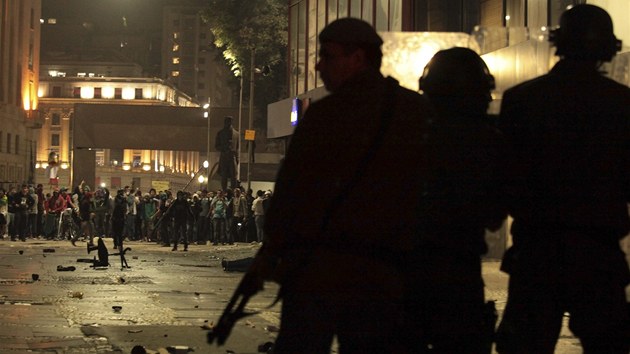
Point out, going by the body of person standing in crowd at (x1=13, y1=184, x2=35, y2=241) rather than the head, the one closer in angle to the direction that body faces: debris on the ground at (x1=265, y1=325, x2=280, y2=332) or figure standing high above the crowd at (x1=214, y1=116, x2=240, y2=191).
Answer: the debris on the ground

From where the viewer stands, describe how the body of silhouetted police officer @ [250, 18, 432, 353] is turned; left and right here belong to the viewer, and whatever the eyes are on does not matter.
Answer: facing away from the viewer and to the left of the viewer

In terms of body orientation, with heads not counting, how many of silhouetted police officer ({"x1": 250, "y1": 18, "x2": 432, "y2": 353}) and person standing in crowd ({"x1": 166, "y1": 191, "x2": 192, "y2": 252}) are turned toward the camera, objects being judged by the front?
1

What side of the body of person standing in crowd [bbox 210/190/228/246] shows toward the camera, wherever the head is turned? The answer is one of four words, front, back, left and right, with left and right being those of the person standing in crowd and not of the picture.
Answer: front

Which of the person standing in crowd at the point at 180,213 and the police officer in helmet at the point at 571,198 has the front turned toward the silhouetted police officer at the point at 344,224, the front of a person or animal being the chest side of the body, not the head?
the person standing in crowd

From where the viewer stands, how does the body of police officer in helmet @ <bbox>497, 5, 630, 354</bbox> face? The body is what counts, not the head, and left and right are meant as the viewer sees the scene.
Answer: facing away from the viewer

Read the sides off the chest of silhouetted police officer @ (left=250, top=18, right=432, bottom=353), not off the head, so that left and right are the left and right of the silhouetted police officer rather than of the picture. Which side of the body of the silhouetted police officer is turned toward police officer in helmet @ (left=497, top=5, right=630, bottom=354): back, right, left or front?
right

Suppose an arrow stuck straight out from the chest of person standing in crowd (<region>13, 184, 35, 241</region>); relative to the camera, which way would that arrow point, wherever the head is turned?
toward the camera

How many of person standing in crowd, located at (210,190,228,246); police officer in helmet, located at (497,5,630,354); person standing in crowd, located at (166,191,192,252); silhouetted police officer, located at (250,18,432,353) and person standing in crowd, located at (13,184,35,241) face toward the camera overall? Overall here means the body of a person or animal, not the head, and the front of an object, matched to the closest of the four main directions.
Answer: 3

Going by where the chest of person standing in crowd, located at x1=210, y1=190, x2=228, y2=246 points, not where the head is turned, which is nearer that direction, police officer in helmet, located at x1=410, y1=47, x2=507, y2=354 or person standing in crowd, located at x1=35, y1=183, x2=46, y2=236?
the police officer in helmet

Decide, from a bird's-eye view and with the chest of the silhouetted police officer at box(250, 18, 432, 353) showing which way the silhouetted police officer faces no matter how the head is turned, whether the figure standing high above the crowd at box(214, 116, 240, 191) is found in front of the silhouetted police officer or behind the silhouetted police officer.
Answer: in front

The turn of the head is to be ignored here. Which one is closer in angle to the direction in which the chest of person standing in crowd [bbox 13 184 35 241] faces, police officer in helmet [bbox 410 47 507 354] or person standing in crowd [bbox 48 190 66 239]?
the police officer in helmet

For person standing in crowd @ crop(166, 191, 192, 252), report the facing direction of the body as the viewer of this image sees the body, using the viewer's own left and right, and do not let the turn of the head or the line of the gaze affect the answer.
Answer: facing the viewer

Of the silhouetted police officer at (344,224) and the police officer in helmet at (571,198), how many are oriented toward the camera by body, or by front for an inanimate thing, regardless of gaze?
0

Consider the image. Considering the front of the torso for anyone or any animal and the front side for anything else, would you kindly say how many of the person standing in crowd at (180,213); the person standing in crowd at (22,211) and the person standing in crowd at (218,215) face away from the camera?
0
